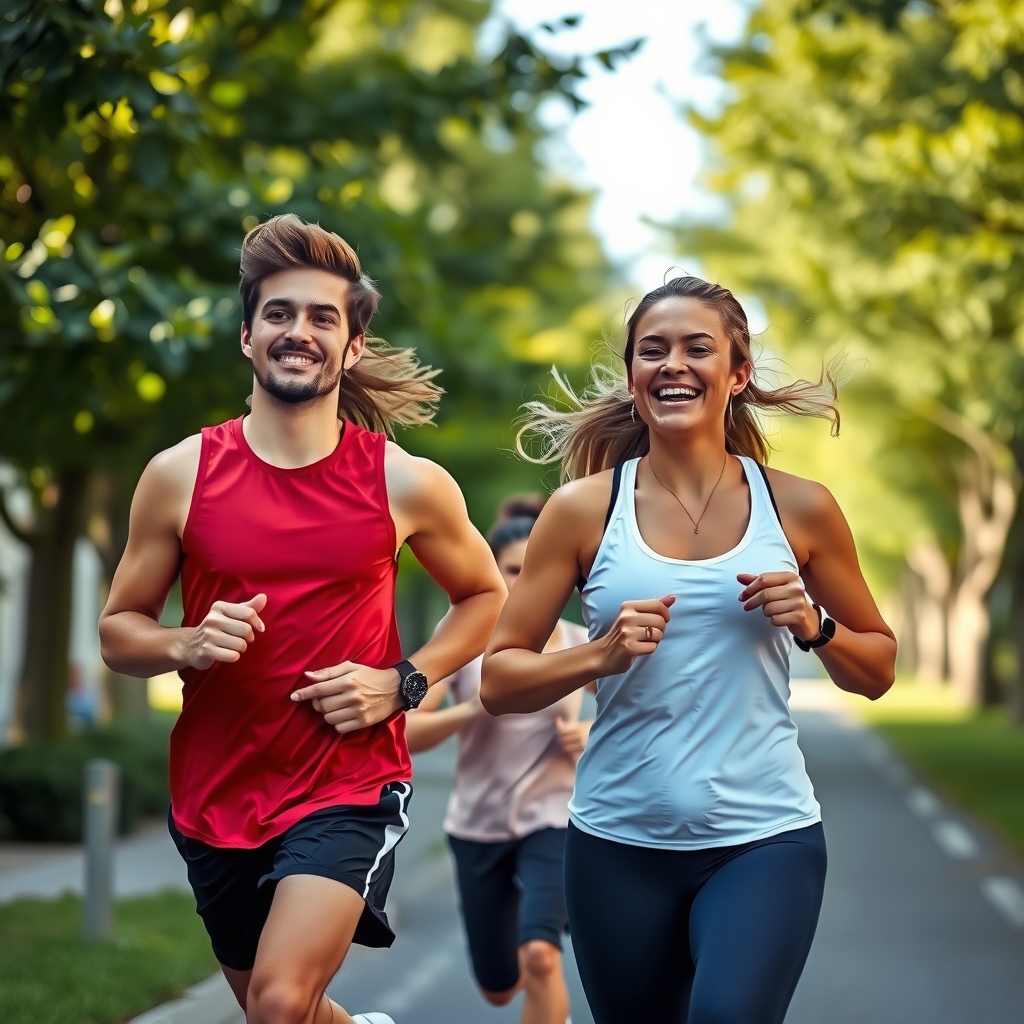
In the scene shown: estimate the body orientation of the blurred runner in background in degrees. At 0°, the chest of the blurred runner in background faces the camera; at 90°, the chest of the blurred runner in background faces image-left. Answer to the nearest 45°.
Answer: approximately 0°

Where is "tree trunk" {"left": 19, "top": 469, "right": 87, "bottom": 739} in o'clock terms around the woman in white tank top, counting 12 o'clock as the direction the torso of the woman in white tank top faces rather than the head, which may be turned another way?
The tree trunk is roughly at 5 o'clock from the woman in white tank top.

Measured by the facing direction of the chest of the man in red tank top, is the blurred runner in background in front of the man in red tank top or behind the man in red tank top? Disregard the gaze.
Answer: behind

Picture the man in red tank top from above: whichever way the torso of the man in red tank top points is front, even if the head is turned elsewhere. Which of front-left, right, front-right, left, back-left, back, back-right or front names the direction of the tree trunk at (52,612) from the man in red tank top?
back

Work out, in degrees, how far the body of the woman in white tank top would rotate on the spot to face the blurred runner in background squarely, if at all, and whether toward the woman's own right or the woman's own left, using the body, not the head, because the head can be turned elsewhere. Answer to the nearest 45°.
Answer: approximately 180°

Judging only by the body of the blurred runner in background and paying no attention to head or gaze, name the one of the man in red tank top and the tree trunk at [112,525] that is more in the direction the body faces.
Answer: the man in red tank top

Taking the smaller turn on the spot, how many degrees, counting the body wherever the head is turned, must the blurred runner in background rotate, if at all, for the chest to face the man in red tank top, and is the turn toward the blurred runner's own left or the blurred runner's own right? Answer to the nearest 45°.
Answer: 0° — they already face them
